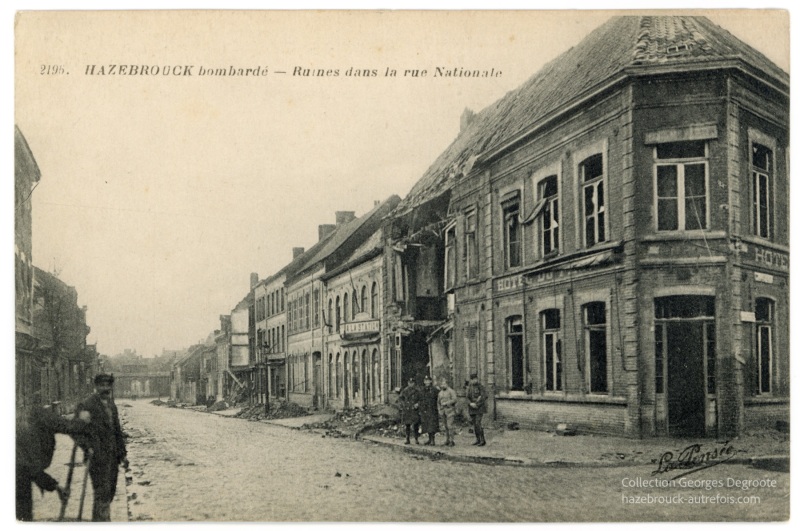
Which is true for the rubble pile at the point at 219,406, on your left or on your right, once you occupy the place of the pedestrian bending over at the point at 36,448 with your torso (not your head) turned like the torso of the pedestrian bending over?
on your left

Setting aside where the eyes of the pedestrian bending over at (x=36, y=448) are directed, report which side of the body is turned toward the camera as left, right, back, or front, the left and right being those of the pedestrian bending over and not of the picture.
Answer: right

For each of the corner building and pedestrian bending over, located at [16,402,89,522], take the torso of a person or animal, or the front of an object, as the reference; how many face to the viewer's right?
1
